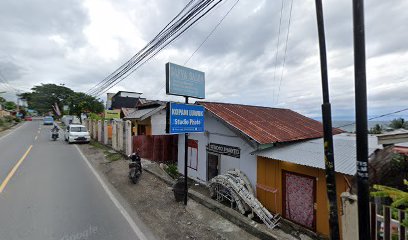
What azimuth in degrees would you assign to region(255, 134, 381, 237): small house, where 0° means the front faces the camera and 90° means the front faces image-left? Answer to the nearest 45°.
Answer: approximately 45°
